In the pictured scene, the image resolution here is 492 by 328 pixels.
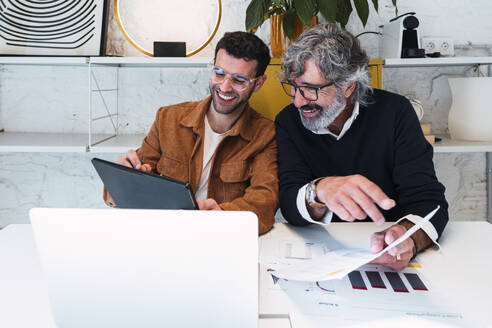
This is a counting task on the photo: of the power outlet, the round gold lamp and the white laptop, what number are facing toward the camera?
2

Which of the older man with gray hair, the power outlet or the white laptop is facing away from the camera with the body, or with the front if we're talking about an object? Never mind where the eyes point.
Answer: the white laptop

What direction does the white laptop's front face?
away from the camera

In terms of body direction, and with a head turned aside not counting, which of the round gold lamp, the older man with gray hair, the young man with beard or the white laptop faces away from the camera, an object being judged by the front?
the white laptop

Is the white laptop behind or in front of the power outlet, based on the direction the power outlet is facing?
in front

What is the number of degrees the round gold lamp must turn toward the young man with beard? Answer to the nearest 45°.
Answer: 0° — it already faces them
